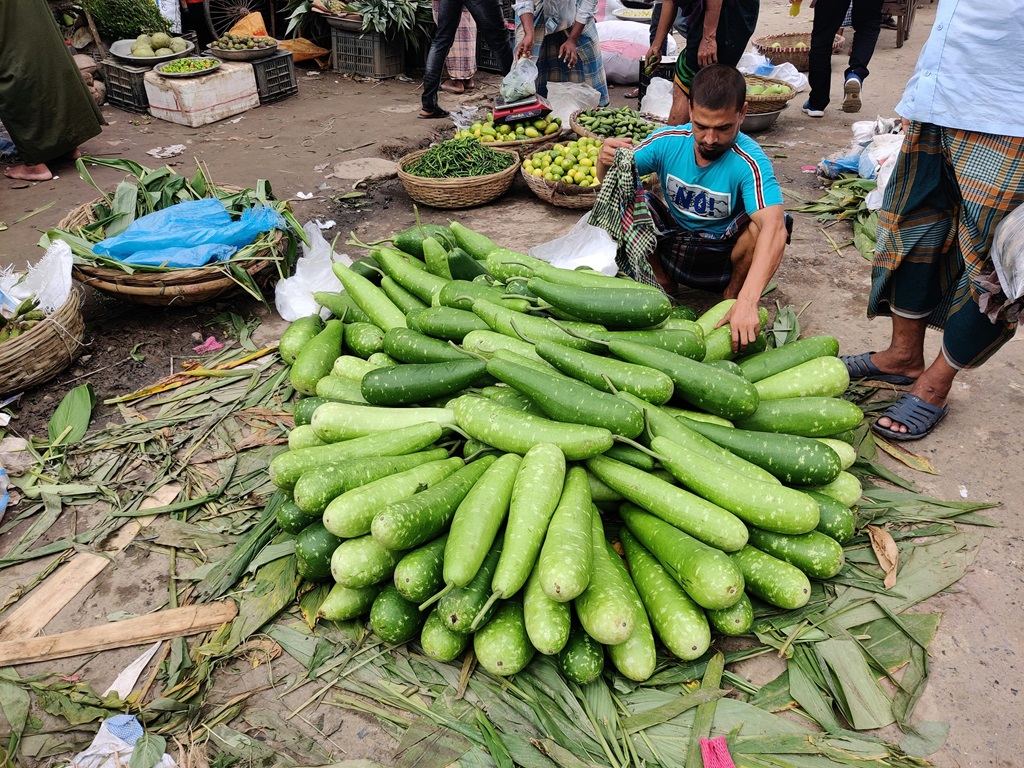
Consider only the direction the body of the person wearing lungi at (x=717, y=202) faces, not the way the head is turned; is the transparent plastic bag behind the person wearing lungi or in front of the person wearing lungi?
behind

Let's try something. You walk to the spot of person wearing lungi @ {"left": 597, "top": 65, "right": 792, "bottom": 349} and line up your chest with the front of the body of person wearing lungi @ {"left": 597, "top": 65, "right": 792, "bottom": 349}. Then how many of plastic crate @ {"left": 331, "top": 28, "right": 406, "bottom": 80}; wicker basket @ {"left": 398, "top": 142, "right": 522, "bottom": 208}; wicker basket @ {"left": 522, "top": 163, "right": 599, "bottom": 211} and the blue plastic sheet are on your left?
0

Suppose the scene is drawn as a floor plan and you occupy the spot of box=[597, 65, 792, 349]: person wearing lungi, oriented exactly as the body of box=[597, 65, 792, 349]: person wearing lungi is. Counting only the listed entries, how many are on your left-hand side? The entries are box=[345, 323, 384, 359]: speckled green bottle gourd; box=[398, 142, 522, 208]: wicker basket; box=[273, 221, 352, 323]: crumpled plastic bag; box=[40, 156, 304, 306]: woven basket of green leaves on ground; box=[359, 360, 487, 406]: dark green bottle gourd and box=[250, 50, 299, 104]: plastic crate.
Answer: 0

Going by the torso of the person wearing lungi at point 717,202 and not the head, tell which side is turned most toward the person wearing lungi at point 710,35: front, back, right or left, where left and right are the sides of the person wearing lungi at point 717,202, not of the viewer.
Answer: back

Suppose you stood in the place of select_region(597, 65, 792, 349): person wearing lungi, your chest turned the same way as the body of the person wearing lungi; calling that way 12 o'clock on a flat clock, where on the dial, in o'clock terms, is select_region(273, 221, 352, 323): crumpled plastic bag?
The crumpled plastic bag is roughly at 3 o'clock from the person wearing lungi.

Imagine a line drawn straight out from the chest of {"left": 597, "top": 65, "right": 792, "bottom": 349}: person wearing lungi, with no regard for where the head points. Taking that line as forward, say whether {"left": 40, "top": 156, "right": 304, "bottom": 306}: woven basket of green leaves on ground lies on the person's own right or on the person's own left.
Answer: on the person's own right

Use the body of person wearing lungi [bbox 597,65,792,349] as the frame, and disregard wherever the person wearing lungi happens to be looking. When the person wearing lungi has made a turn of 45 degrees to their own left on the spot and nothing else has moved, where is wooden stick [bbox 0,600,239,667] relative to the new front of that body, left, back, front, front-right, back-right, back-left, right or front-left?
right

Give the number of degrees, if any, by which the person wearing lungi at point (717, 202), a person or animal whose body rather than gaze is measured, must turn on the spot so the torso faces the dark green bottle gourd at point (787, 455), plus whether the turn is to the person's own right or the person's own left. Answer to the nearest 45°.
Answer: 0° — they already face it

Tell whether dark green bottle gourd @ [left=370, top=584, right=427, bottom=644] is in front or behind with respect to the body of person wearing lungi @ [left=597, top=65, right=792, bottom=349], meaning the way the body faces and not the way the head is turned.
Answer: in front

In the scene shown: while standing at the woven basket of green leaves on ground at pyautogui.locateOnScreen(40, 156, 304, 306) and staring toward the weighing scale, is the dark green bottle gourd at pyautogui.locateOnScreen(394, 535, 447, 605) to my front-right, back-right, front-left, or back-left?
back-right

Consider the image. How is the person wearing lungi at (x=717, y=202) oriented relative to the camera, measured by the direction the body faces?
toward the camera

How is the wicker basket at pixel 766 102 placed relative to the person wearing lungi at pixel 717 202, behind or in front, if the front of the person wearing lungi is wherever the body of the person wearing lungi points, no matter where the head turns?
behind

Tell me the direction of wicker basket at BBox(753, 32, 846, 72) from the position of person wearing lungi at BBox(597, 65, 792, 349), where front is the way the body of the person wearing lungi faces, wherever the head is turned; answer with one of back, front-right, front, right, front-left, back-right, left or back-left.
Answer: back

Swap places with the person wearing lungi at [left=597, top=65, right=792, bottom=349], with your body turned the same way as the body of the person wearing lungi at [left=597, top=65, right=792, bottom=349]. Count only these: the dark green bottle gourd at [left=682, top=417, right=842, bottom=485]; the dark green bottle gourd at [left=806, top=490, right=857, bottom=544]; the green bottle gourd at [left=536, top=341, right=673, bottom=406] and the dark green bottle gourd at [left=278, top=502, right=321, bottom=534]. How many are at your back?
0

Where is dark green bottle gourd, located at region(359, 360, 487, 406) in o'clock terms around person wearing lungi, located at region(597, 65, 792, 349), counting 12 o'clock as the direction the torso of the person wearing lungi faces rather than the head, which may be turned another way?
The dark green bottle gourd is roughly at 1 o'clock from the person wearing lungi.

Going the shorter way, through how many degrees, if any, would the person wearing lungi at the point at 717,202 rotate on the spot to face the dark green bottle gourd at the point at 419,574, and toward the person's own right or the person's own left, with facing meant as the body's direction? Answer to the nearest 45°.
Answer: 0° — they already face it

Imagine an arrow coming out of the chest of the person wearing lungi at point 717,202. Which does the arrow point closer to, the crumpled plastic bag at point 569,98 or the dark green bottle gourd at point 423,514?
the dark green bottle gourd

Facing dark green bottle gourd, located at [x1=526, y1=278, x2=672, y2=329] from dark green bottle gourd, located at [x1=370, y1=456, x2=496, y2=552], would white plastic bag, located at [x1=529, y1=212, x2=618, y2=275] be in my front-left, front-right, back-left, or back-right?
front-left

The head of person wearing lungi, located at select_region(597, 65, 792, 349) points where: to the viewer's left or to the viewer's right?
to the viewer's left

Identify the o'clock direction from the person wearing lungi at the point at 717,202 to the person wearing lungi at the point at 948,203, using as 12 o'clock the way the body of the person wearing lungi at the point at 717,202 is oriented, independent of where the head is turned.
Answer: the person wearing lungi at the point at 948,203 is roughly at 10 o'clock from the person wearing lungi at the point at 717,202.
